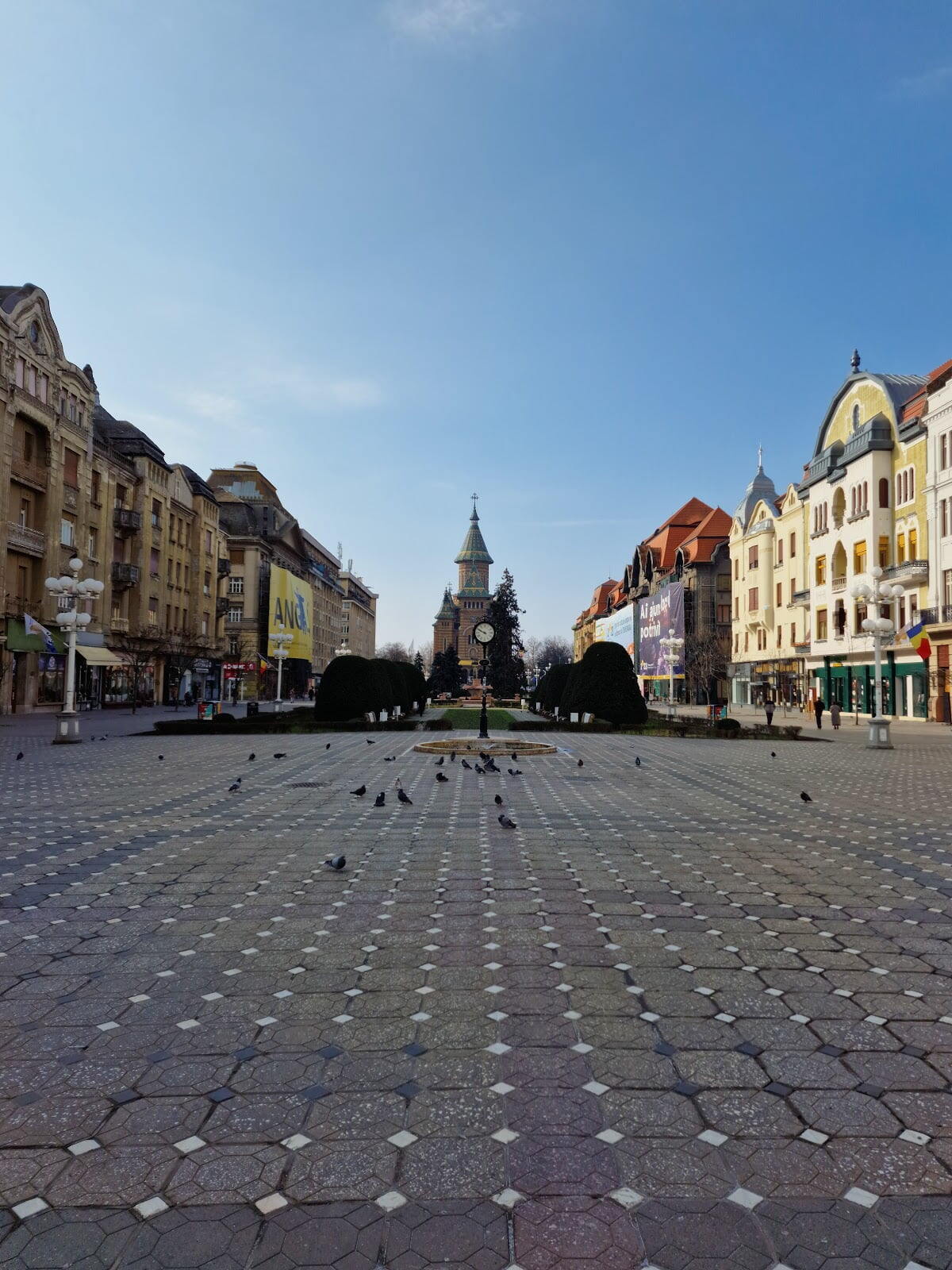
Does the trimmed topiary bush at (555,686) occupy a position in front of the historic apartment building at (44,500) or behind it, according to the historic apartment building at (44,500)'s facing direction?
in front

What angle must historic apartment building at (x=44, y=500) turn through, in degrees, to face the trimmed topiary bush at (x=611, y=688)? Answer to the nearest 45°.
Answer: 0° — it already faces it

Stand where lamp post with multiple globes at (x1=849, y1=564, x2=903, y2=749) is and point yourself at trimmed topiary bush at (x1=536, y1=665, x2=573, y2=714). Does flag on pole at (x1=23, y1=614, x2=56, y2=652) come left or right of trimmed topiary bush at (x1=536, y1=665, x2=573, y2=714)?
left

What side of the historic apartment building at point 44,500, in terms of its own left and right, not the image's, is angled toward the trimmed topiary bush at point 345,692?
front

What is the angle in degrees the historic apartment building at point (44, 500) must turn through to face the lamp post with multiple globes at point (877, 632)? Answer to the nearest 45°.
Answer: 0° — it already faces it

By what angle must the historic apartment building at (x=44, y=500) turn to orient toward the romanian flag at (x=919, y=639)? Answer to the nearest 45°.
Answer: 0° — it already faces it

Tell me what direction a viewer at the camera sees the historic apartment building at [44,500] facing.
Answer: facing the viewer and to the right of the viewer
